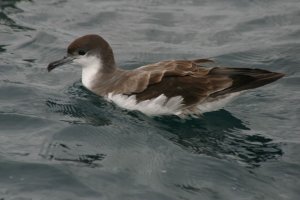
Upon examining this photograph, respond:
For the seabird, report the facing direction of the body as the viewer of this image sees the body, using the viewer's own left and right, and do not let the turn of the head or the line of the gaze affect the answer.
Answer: facing to the left of the viewer
